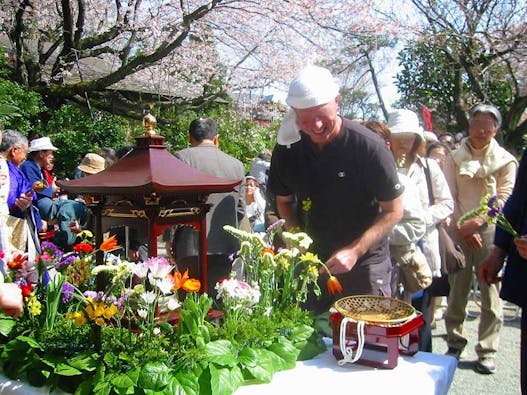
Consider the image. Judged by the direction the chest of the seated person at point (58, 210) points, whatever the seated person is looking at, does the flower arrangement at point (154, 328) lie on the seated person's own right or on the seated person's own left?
on the seated person's own right

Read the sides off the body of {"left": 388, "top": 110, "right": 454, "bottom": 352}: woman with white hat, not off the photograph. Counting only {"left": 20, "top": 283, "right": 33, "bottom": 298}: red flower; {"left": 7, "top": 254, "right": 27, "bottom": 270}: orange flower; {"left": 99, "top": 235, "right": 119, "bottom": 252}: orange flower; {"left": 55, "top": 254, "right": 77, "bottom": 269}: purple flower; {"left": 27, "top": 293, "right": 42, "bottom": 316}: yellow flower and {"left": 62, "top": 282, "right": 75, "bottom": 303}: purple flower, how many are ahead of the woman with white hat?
6

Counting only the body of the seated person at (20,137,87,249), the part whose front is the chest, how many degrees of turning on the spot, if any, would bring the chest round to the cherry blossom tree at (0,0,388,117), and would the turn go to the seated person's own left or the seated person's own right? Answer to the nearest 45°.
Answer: approximately 90° to the seated person's own left

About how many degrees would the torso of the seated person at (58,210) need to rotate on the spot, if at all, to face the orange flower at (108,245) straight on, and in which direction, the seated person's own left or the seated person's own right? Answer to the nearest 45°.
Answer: approximately 90° to the seated person's own right

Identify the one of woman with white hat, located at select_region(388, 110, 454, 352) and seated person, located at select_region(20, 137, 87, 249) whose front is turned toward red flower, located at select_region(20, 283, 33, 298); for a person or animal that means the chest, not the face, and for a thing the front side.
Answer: the woman with white hat

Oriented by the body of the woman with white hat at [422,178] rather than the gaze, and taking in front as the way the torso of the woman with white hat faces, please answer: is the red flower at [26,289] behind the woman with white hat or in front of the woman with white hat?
in front

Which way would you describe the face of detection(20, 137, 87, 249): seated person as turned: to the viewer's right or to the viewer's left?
to the viewer's right

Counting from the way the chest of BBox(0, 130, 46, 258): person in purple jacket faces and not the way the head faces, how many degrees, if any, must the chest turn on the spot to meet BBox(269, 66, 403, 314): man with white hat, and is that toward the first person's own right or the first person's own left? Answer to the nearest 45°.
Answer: approximately 45° to the first person's own right

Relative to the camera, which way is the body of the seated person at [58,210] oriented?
to the viewer's right

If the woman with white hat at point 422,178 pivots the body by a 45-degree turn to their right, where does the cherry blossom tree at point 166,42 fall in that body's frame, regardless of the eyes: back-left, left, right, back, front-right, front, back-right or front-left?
front-right
